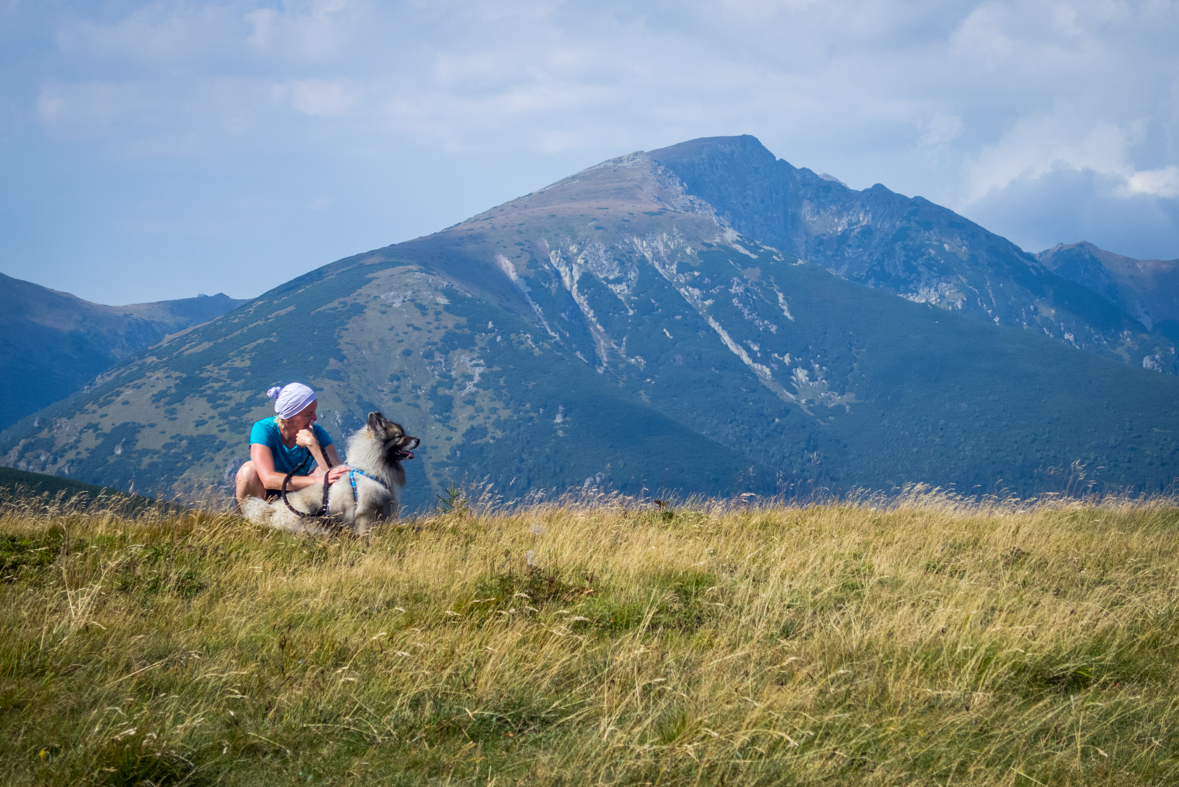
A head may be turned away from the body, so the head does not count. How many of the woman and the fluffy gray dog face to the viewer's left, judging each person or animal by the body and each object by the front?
0

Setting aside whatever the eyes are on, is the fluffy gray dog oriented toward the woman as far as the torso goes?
no

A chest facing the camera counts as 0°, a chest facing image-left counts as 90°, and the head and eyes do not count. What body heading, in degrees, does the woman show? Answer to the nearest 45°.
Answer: approximately 315°

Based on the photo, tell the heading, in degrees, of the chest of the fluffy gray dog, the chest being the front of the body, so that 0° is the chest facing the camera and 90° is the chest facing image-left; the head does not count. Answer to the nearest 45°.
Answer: approximately 270°
